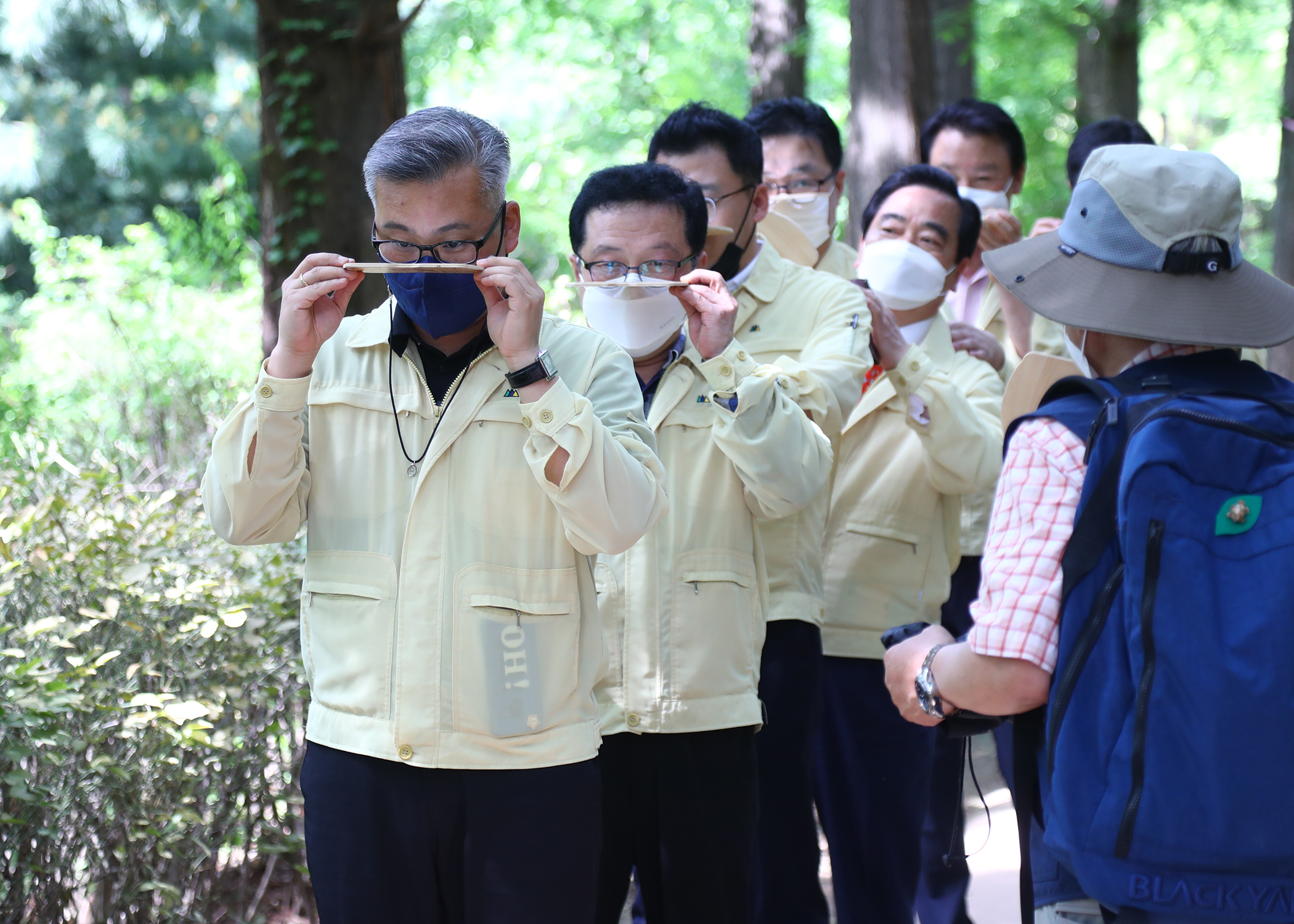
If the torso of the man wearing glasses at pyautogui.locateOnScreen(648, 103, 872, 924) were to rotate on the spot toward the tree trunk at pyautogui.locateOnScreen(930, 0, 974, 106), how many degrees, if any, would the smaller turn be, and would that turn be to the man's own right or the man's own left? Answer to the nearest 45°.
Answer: approximately 135° to the man's own right

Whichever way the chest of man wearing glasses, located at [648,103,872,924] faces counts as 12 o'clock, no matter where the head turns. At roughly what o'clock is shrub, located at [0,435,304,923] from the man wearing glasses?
The shrub is roughly at 1 o'clock from the man wearing glasses.

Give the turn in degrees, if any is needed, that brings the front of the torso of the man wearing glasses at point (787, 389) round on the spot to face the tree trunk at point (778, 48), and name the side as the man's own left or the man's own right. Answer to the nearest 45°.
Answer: approximately 135° to the man's own right

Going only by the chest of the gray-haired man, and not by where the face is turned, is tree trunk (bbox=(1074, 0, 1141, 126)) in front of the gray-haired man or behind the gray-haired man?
behind

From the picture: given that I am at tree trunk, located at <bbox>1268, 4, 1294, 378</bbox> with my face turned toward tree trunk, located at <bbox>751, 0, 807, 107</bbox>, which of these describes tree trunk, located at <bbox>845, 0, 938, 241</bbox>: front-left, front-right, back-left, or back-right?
front-left

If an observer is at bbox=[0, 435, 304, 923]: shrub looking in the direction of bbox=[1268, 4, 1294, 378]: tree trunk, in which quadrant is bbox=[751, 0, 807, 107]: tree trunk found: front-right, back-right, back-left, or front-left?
front-left

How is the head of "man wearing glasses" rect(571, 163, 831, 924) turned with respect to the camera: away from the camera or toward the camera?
toward the camera

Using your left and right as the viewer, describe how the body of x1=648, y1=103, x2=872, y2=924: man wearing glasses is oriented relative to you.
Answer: facing the viewer and to the left of the viewer

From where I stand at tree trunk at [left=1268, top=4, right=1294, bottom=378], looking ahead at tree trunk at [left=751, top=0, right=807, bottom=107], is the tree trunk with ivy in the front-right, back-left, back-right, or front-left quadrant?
front-left

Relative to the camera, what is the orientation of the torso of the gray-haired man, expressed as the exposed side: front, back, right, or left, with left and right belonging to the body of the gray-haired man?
front

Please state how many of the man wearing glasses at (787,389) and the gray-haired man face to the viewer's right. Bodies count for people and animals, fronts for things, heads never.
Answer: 0
